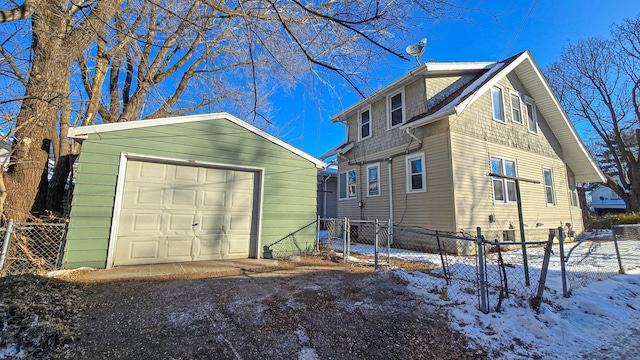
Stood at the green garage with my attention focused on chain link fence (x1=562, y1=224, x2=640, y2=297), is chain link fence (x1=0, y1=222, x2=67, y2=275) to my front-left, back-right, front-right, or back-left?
back-right

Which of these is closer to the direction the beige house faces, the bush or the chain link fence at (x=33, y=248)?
the bush

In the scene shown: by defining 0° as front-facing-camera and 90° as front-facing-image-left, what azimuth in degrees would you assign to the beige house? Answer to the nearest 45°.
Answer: approximately 225°

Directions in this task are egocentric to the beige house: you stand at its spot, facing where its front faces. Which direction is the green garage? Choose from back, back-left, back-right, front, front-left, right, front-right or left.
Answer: back

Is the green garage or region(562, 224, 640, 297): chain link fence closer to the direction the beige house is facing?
the chain link fence

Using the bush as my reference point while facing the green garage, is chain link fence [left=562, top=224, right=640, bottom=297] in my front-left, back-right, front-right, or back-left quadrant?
front-left

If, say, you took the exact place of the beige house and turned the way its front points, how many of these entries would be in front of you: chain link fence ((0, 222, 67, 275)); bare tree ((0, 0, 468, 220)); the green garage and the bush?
1

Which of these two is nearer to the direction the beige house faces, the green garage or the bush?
the bush

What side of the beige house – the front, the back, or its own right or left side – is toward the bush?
front
